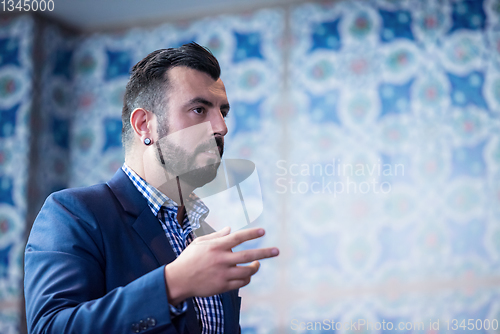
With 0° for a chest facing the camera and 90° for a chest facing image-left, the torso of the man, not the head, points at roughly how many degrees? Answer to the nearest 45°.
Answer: approximately 315°
